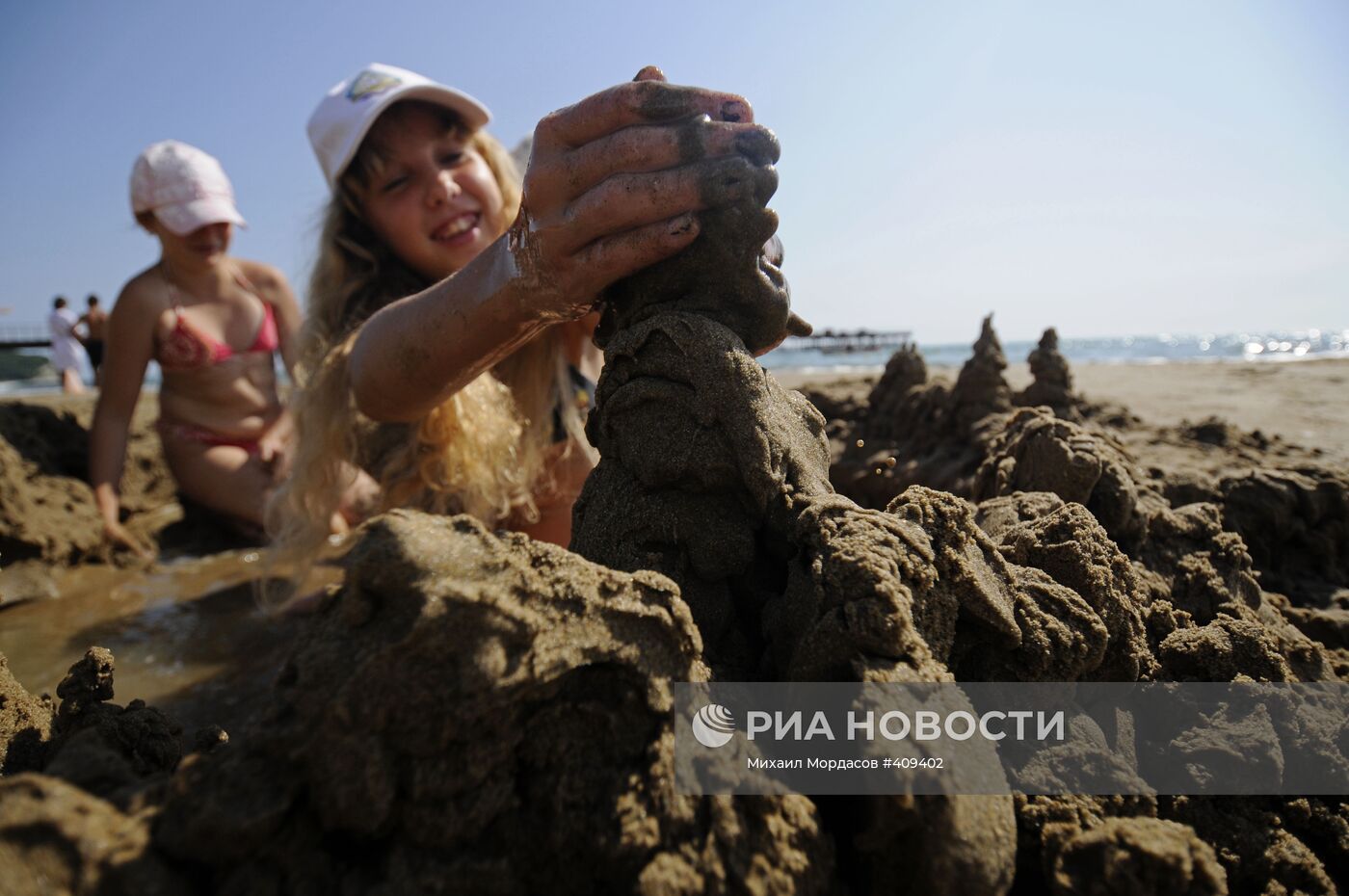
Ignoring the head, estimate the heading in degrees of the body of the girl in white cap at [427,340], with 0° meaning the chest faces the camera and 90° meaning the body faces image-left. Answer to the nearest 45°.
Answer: approximately 315°

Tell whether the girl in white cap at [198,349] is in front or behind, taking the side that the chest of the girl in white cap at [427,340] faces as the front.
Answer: behind

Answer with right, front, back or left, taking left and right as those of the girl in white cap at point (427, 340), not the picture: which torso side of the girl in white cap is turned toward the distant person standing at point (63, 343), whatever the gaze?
back

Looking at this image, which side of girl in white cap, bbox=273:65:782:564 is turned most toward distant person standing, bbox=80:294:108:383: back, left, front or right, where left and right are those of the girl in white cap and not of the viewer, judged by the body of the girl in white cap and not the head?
back
